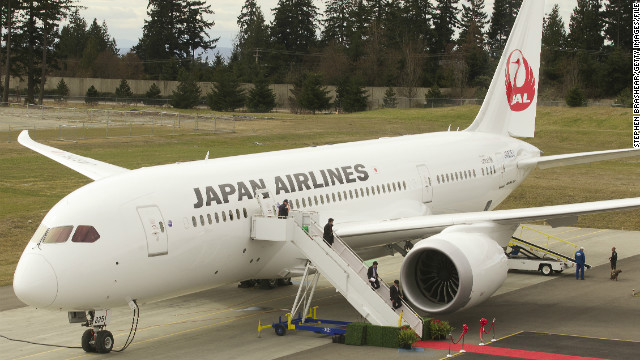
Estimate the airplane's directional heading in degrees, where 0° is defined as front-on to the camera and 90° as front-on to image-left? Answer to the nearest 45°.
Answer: approximately 45°

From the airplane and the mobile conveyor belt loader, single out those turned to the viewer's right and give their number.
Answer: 0

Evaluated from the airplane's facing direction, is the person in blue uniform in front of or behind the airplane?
behind

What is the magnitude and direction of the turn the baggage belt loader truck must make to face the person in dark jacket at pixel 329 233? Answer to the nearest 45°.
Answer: approximately 45° to its left

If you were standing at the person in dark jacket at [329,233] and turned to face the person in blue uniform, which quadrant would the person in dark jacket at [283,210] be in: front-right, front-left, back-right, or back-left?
back-left
